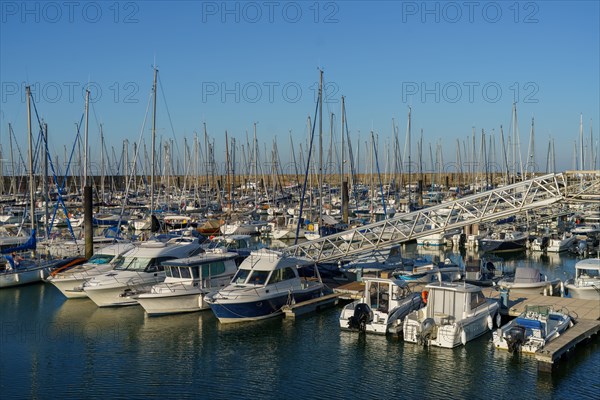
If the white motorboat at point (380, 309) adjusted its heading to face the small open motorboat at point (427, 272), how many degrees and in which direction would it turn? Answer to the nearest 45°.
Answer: approximately 45° to its left

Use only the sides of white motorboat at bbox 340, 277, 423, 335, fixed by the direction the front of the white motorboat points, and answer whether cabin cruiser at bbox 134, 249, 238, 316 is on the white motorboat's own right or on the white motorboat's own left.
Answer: on the white motorboat's own left

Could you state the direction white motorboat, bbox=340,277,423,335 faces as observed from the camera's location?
facing away from the viewer and to the right of the viewer

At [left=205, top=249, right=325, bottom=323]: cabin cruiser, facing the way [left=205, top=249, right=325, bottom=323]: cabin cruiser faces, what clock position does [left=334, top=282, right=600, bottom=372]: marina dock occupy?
The marina dock is roughly at 8 o'clock from the cabin cruiser.

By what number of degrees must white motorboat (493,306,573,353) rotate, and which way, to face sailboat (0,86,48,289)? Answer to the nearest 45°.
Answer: approximately 135° to its left

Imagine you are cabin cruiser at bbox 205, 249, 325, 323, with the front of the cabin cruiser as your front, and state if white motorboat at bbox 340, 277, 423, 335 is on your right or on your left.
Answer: on your left

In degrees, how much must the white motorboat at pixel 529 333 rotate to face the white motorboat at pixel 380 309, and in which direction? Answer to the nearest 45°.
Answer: approximately 135° to its left

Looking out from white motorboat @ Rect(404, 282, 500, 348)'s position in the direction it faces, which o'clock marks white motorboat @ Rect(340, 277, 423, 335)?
white motorboat @ Rect(340, 277, 423, 335) is roughly at 8 o'clock from white motorboat @ Rect(404, 282, 500, 348).

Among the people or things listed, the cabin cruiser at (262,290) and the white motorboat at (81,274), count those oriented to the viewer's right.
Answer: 0

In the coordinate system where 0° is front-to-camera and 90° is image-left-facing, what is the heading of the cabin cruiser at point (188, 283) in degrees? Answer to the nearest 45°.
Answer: approximately 45°

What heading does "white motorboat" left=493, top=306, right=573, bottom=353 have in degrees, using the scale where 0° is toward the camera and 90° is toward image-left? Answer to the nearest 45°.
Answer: approximately 225°
